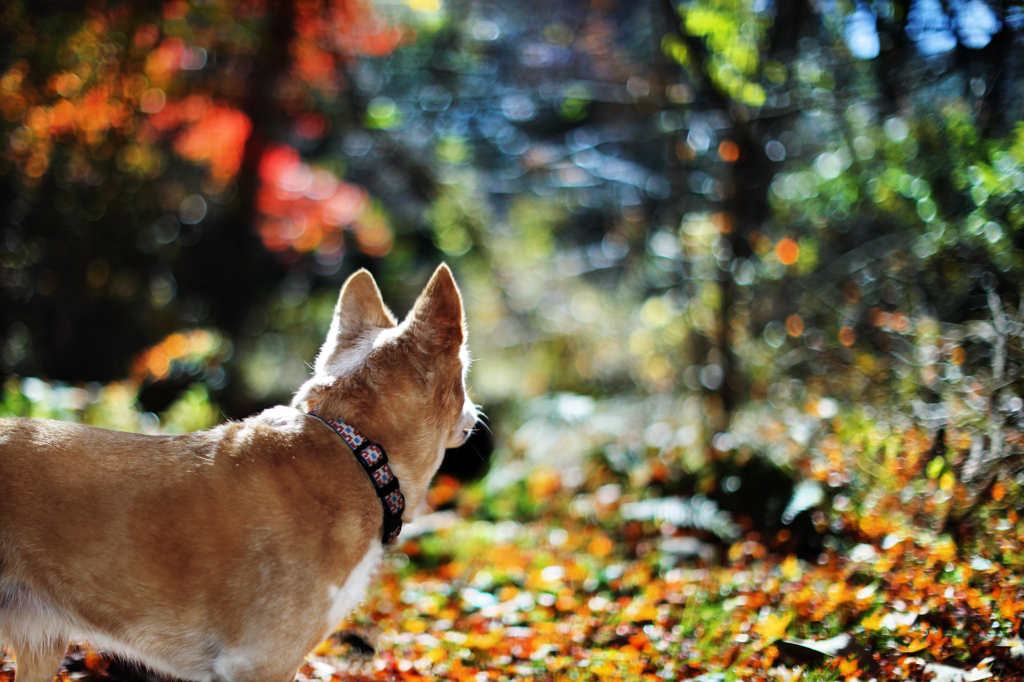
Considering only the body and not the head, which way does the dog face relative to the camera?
to the viewer's right

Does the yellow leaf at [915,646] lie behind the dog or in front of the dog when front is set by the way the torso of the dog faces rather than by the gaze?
in front

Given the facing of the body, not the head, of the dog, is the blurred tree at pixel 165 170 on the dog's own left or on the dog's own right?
on the dog's own left

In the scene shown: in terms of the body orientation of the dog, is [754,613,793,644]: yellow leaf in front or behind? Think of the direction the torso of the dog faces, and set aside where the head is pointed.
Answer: in front
